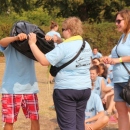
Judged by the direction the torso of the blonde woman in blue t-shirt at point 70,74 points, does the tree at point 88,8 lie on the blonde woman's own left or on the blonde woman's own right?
on the blonde woman's own right
